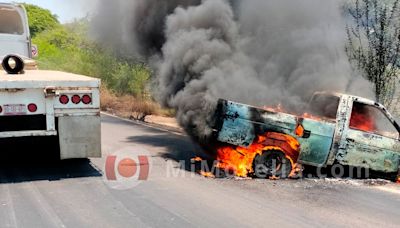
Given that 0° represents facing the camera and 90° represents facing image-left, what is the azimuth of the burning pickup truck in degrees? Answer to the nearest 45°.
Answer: approximately 270°

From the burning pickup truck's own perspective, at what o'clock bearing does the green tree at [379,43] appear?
The green tree is roughly at 10 o'clock from the burning pickup truck.
